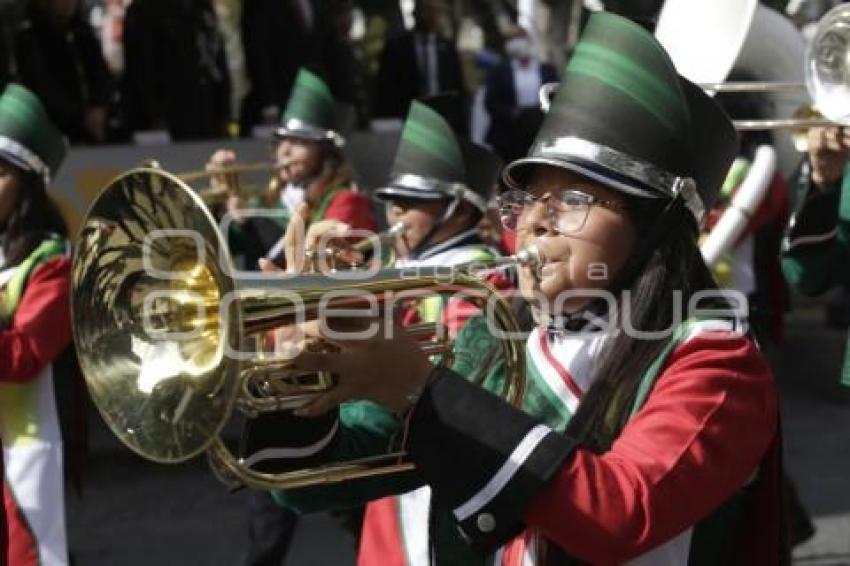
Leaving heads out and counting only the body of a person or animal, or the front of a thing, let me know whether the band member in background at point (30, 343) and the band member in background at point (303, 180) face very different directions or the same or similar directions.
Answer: same or similar directions

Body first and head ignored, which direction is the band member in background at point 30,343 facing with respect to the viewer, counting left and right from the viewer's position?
facing the viewer and to the left of the viewer

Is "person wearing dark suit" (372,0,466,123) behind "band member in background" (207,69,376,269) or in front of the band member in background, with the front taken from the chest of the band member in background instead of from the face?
behind

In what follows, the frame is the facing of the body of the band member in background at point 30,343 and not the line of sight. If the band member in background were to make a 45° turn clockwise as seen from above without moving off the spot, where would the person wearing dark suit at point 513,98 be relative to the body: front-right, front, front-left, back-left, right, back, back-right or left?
back-right

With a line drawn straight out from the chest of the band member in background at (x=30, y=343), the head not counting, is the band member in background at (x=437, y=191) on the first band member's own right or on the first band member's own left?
on the first band member's own left

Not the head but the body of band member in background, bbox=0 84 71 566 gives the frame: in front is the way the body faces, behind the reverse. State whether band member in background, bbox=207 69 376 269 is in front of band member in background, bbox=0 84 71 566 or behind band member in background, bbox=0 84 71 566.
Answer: behind

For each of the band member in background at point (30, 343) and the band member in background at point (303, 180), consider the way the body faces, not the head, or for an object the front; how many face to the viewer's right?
0

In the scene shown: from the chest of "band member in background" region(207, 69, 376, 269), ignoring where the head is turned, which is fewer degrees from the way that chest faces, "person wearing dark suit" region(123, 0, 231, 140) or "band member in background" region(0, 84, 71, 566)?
the band member in background

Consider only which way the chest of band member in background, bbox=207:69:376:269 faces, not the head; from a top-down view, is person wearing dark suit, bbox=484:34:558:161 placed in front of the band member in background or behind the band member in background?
behind

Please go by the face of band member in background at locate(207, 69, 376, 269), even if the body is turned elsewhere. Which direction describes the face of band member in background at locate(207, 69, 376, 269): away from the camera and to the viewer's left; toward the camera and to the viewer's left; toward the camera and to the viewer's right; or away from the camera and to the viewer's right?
toward the camera and to the viewer's left

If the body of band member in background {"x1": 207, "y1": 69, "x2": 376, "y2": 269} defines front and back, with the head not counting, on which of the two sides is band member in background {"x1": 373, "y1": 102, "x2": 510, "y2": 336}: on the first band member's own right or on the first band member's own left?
on the first band member's own left

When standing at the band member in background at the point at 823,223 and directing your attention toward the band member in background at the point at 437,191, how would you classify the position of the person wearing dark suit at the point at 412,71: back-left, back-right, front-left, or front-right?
front-right

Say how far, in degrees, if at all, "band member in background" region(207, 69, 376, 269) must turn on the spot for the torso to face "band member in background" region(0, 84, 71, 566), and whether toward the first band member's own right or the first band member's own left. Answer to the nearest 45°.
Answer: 0° — they already face them

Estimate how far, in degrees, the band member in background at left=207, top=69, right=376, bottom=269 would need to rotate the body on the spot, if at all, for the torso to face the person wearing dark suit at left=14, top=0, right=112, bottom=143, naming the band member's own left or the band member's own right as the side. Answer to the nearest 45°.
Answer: approximately 90° to the band member's own right

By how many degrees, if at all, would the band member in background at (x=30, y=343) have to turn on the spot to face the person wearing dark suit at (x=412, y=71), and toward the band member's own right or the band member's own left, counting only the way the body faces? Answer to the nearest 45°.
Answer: approximately 180°
